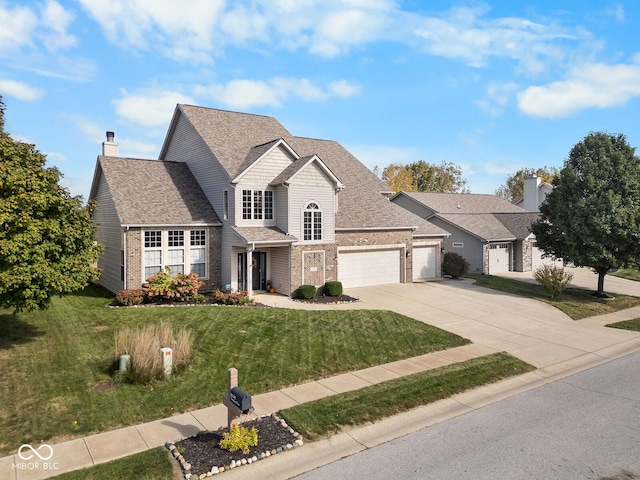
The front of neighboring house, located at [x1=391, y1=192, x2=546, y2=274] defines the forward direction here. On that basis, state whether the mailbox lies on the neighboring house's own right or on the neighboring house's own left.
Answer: on the neighboring house's own right

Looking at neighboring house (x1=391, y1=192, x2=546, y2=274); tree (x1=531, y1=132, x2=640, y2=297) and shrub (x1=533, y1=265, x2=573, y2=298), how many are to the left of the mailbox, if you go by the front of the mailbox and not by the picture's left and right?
3

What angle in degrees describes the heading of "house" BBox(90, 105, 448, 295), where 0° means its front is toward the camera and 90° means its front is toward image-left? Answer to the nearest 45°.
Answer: approximately 315°

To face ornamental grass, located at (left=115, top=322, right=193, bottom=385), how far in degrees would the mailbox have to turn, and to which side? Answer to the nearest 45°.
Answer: approximately 180°

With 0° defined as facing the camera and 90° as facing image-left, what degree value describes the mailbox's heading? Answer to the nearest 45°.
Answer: approximately 315°

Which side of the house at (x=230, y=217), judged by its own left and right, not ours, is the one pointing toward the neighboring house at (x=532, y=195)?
left

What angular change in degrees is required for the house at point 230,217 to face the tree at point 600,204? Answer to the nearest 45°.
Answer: approximately 45° to its left
